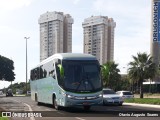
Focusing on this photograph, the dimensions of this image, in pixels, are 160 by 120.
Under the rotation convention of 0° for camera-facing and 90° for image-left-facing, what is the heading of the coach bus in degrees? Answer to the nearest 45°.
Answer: approximately 315°
